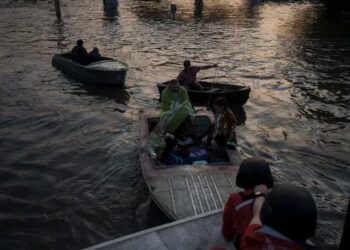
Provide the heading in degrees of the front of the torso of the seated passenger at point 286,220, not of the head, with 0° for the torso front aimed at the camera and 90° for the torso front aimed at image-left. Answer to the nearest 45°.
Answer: approximately 135°

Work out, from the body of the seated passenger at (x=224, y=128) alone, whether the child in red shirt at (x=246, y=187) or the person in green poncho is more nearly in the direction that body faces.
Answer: the child in red shirt

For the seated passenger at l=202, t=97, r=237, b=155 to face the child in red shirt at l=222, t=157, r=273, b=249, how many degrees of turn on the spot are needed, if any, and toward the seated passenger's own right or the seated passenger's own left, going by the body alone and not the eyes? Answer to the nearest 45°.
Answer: approximately 45° to the seated passenger's own left

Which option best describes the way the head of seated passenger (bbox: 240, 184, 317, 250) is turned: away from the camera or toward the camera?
away from the camera

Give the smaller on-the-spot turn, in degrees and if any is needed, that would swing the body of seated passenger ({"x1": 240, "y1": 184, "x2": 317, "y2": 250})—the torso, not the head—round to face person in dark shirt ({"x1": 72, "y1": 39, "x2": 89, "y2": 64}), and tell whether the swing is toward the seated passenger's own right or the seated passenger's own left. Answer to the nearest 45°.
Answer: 0° — they already face them

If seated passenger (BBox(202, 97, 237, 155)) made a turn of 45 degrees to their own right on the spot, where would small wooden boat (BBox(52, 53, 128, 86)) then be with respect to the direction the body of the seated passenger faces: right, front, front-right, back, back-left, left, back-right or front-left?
front-right

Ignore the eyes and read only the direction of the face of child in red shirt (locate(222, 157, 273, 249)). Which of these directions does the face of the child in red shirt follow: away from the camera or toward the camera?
away from the camera
